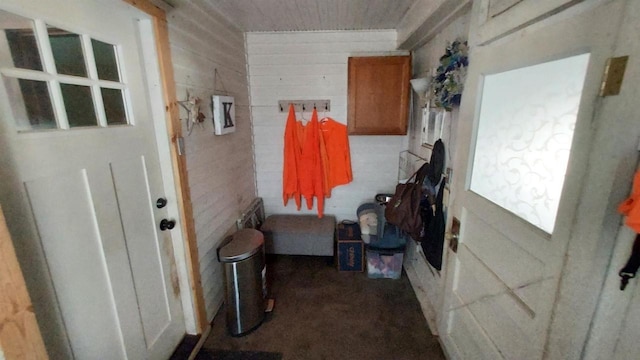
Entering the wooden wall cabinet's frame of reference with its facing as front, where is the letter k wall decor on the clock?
The letter k wall decor is roughly at 2 o'clock from the wooden wall cabinet.

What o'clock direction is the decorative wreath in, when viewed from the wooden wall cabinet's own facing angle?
The decorative wreath is roughly at 11 o'clock from the wooden wall cabinet.

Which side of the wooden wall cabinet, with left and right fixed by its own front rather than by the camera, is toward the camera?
front

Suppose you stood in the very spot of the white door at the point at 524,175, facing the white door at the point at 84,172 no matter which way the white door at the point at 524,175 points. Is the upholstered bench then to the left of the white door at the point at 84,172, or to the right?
right

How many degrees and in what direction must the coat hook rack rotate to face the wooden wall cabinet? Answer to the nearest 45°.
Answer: approximately 45° to its left

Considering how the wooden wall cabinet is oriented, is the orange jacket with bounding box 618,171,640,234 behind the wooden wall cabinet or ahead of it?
ahead

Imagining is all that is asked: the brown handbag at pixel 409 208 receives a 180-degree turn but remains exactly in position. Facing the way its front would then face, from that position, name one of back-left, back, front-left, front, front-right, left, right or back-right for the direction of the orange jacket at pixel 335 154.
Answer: left

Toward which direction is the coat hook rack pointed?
toward the camera

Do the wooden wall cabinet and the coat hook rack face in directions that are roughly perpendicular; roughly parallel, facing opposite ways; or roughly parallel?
roughly parallel

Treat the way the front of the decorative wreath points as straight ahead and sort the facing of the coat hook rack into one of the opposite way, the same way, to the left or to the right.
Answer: to the left

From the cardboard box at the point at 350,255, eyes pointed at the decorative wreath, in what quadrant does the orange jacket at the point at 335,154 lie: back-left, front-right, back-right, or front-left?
back-left

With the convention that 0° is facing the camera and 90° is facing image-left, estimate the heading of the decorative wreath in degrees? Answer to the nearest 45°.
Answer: approximately 45°

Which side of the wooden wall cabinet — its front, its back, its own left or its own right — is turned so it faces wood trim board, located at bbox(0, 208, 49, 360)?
front

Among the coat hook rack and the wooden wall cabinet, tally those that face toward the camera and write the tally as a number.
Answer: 2
